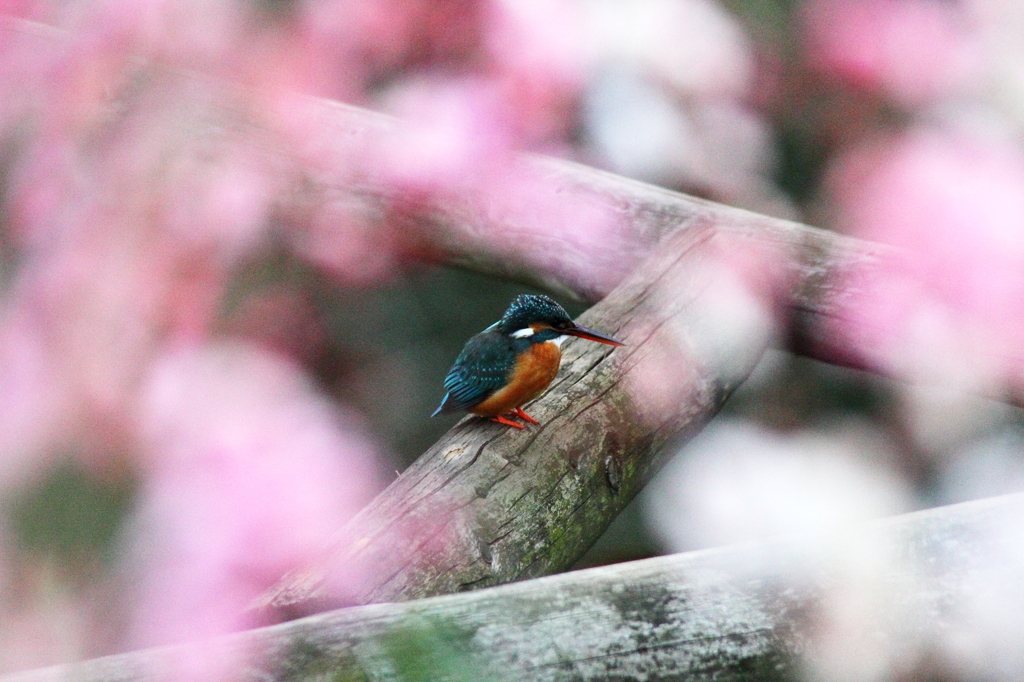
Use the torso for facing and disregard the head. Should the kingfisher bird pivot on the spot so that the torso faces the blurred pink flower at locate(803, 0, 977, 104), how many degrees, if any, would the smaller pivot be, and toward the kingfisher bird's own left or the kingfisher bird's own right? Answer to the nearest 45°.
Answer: approximately 45° to the kingfisher bird's own left

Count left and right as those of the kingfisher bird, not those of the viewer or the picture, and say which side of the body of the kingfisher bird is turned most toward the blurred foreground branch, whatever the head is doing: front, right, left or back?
right

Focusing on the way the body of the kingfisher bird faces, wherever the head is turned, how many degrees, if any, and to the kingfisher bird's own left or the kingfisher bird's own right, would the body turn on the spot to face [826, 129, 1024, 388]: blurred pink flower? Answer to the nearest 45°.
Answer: approximately 45° to the kingfisher bird's own left

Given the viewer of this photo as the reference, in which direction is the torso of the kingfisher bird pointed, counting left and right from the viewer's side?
facing to the right of the viewer
